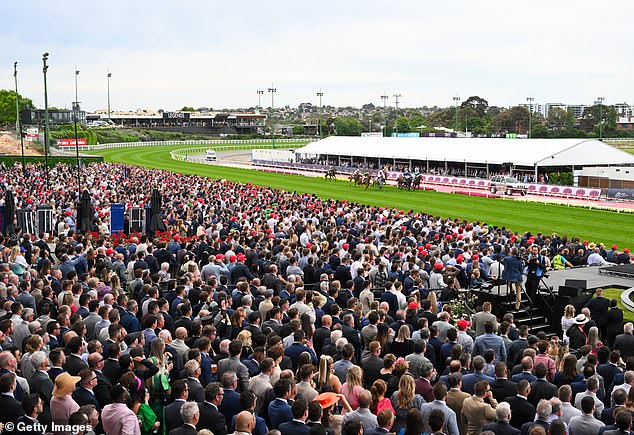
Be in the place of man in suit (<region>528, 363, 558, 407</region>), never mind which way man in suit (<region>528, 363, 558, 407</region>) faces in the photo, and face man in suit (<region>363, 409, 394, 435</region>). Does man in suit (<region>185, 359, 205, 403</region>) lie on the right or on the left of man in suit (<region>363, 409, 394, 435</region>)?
right

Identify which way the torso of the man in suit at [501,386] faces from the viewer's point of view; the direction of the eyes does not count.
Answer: away from the camera

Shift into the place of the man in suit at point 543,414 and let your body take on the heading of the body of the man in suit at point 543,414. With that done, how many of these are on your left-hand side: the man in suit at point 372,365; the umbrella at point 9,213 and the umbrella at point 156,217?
3

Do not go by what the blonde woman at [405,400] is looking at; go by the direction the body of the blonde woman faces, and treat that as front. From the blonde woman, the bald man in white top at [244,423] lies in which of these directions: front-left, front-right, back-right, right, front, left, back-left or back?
back-left

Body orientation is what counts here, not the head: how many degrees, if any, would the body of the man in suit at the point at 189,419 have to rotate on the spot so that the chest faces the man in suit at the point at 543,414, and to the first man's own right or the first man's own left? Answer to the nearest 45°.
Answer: approximately 45° to the first man's own right

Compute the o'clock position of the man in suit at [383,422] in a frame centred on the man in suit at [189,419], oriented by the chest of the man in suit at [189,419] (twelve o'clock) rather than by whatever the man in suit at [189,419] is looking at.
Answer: the man in suit at [383,422] is roughly at 2 o'clock from the man in suit at [189,419].

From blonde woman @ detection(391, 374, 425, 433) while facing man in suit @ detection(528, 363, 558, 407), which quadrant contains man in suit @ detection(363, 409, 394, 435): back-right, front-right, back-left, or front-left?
back-right

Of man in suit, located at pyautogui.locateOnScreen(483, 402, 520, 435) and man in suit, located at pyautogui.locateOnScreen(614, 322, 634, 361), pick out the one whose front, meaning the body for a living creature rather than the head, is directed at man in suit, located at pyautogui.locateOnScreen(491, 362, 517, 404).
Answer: man in suit, located at pyautogui.locateOnScreen(483, 402, 520, 435)

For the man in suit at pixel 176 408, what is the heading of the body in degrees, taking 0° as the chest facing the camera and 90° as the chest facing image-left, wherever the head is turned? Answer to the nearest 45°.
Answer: approximately 225°

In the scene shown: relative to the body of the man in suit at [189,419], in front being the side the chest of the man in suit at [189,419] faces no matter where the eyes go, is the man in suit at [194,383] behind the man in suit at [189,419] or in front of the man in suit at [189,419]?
in front

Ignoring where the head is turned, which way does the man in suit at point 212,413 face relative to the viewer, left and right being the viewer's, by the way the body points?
facing away from the viewer and to the right of the viewer

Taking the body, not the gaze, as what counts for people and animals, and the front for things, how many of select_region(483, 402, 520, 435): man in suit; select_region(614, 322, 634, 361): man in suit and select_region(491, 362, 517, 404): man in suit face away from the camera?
3

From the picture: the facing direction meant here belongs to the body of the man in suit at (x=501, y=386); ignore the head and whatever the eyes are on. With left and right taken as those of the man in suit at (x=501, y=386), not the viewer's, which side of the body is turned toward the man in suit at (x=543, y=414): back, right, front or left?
back

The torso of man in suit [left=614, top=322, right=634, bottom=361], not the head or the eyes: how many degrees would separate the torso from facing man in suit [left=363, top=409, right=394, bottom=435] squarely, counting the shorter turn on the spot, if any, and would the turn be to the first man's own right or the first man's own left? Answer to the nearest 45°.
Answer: approximately 180°

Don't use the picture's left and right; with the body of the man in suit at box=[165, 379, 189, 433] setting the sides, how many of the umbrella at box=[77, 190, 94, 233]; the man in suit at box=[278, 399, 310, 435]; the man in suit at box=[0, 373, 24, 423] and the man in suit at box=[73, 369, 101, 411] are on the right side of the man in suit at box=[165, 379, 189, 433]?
1

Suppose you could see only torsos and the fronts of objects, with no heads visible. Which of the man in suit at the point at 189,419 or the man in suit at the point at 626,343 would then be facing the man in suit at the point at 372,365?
the man in suit at the point at 189,419

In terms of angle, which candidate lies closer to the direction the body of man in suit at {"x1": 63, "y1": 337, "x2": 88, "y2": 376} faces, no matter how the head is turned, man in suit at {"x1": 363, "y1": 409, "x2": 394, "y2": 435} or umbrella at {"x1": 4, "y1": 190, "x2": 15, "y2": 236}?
the umbrella
